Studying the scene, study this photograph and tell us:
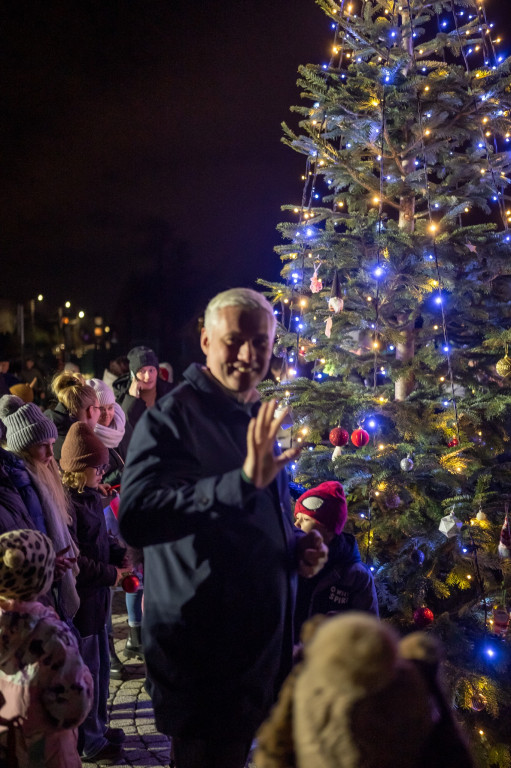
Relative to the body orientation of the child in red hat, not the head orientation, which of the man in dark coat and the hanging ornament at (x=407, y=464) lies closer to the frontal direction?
the man in dark coat

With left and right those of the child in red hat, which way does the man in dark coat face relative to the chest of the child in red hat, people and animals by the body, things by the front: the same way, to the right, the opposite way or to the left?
to the left

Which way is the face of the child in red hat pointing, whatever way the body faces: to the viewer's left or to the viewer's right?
to the viewer's left

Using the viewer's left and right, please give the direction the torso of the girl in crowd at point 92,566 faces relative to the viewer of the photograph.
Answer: facing to the right of the viewer

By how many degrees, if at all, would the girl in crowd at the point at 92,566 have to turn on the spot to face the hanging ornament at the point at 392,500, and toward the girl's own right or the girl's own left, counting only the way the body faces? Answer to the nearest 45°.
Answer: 0° — they already face it

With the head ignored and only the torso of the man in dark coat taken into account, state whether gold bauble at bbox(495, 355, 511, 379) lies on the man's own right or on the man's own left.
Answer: on the man's own left

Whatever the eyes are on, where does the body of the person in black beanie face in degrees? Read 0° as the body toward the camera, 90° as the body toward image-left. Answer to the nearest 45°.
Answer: approximately 315°
